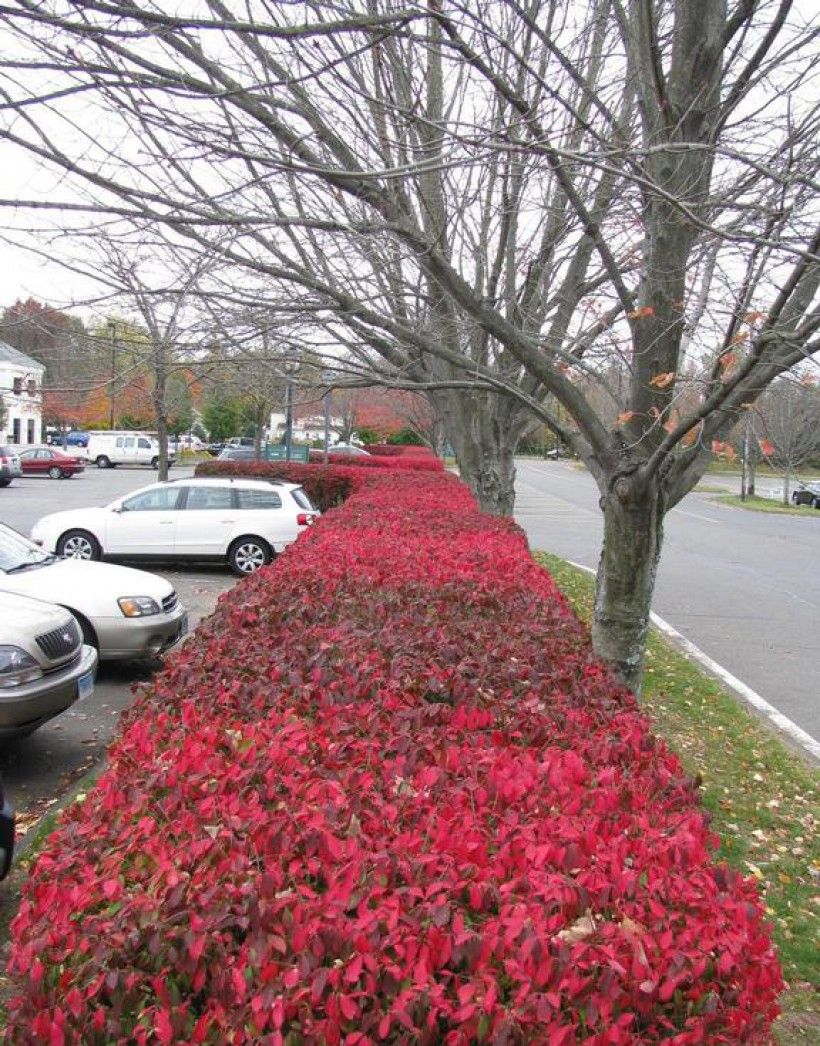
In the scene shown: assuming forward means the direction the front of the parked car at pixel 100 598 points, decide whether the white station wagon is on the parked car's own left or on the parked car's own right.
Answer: on the parked car's own left

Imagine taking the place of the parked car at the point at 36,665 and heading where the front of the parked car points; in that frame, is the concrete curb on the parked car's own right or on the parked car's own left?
on the parked car's own left

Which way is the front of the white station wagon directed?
to the viewer's left

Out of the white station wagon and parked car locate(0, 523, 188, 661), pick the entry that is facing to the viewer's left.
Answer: the white station wagon

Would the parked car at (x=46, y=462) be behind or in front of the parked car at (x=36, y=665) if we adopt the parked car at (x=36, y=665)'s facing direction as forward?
behind

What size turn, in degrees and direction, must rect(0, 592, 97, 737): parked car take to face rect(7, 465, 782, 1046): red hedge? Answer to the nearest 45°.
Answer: approximately 45° to its right

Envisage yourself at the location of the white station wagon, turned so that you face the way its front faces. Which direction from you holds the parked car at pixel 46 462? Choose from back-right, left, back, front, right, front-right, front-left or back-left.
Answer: right

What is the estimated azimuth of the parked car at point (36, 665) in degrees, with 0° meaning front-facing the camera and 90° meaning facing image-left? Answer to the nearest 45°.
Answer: approximately 315°

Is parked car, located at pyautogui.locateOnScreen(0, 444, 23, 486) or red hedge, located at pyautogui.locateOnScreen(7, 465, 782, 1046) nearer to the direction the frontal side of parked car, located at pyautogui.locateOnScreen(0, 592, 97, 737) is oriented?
the red hedge

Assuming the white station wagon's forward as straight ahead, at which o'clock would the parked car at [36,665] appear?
The parked car is roughly at 9 o'clock from the white station wagon.

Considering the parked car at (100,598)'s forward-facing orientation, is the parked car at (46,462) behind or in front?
behind

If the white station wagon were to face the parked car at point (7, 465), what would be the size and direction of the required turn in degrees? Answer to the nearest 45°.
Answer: approximately 90° to its right
